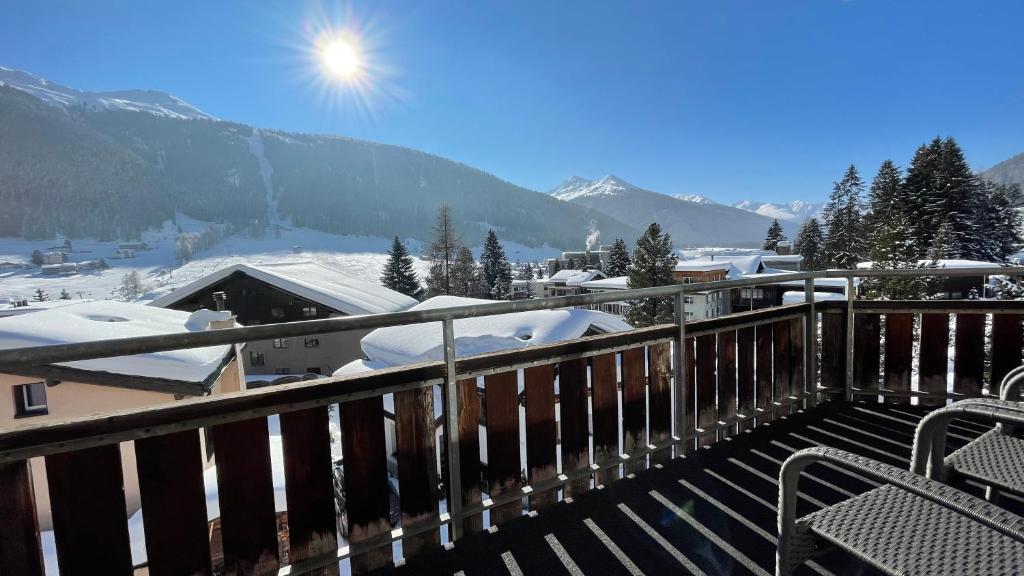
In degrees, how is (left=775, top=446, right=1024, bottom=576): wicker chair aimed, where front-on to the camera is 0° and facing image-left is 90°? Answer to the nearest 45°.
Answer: approximately 135°

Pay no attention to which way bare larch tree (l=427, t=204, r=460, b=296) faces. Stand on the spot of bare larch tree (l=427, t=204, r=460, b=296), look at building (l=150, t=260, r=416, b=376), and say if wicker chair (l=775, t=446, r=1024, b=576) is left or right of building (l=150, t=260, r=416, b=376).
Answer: left

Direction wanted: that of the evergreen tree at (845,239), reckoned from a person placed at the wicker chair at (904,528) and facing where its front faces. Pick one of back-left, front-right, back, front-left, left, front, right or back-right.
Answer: front-right

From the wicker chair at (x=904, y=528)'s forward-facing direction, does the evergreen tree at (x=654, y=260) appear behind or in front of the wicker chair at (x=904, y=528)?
in front

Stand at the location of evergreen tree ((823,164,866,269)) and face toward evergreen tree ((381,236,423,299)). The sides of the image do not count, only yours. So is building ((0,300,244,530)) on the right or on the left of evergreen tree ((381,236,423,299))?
left

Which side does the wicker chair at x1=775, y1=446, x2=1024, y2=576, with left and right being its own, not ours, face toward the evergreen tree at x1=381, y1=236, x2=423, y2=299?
front
